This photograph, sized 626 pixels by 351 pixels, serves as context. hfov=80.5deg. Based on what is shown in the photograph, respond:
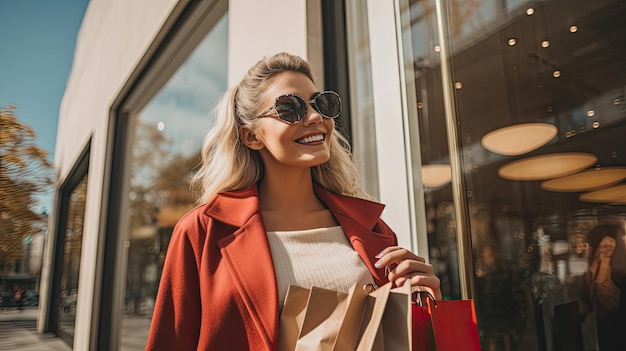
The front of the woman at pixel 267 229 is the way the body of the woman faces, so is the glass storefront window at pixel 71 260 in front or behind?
behind

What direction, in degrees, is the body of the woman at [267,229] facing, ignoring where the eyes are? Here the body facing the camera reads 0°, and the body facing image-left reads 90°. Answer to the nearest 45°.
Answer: approximately 315°

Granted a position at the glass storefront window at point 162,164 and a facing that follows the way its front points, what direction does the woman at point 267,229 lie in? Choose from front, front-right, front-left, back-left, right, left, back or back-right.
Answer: front-left

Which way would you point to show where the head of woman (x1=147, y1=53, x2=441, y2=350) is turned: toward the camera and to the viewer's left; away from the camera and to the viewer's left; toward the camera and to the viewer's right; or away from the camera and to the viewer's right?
toward the camera and to the viewer's right

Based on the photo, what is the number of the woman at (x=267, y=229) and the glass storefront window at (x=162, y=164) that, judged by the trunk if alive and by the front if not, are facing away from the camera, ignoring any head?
0

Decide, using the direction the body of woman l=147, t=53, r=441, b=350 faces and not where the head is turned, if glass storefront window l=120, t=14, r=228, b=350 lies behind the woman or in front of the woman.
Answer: behind
